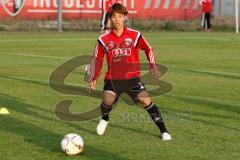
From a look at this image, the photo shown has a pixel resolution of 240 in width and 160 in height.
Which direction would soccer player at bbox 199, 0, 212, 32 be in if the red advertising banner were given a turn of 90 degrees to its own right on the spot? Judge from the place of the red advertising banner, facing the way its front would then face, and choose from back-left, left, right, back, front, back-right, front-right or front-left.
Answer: back

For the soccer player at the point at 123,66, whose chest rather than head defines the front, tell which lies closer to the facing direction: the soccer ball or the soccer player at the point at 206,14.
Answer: the soccer ball

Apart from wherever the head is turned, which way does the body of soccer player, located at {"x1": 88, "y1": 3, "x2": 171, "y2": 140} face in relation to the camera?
toward the camera

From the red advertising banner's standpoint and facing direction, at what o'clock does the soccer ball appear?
The soccer ball is roughly at 12 o'clock from the red advertising banner.

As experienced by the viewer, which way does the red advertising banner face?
facing the viewer

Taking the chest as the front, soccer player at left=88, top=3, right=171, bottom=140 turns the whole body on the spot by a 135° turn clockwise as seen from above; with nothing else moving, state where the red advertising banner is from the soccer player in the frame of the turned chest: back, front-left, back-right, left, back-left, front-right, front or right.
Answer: front-right

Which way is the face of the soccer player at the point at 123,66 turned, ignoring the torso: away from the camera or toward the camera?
toward the camera

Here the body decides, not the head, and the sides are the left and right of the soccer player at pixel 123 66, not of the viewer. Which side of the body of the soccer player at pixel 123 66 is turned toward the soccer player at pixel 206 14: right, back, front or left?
back
